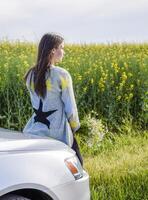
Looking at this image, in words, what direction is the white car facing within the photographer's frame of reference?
facing to the right of the viewer

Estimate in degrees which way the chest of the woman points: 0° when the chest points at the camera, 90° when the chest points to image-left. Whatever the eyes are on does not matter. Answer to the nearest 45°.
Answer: approximately 225°
